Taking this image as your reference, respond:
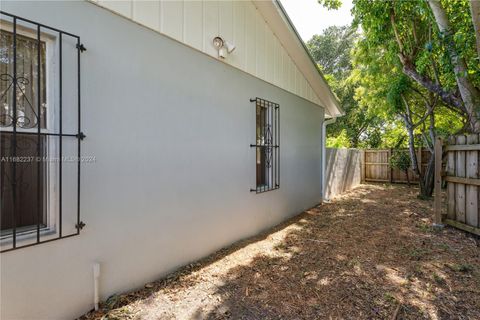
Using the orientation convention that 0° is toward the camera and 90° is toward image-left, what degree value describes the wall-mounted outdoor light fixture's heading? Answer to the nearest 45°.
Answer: approximately 315°

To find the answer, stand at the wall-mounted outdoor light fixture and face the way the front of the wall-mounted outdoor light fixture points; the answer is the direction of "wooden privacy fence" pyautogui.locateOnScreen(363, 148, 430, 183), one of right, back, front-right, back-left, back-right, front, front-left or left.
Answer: left

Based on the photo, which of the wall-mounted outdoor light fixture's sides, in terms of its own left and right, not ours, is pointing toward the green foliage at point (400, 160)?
left

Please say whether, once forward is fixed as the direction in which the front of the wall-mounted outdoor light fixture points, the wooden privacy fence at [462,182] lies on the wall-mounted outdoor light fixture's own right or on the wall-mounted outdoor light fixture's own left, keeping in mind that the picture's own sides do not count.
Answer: on the wall-mounted outdoor light fixture's own left

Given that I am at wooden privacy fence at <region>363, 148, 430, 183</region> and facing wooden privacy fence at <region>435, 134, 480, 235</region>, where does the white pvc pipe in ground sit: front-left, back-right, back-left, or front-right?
front-right
